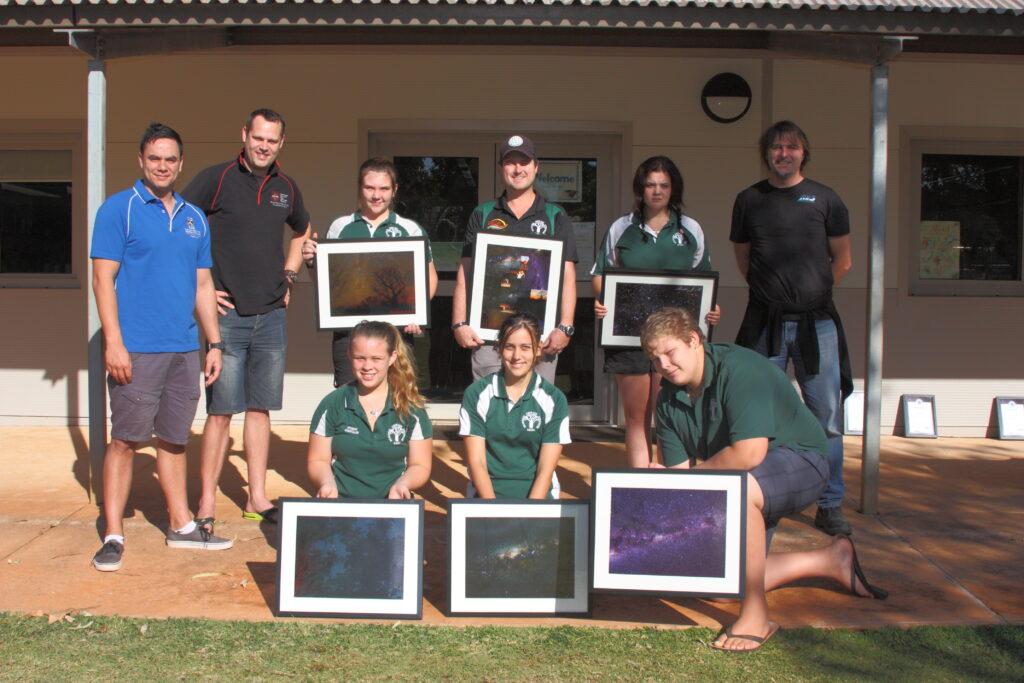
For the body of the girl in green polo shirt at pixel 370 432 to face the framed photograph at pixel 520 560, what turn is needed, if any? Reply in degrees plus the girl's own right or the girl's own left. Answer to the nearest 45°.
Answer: approximately 45° to the girl's own left

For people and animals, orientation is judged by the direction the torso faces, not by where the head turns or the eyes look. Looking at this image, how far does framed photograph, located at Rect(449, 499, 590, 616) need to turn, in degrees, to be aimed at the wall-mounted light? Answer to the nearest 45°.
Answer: approximately 180°

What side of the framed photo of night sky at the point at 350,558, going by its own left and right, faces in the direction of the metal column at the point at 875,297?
left

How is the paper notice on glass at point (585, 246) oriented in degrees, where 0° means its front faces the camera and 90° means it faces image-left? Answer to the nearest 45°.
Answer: approximately 0°

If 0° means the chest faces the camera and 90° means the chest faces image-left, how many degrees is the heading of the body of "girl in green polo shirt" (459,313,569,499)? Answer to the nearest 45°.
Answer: approximately 0°
